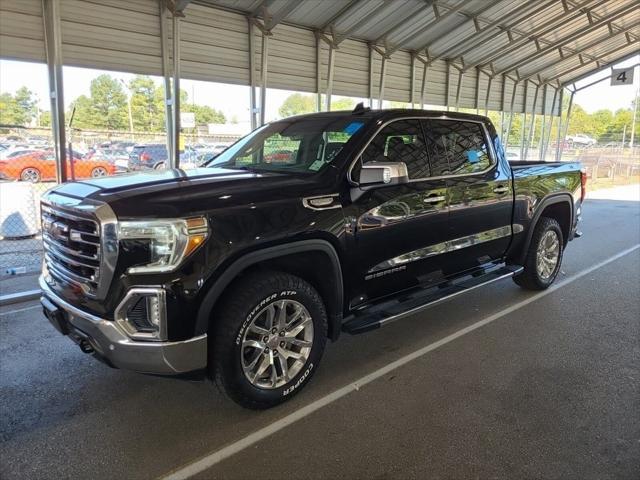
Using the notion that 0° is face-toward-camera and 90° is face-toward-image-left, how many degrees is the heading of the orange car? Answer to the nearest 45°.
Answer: approximately 270°

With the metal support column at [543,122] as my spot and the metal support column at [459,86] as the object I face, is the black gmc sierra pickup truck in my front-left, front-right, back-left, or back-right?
front-left

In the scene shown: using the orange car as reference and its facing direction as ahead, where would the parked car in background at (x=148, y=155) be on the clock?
The parked car in background is roughly at 12 o'clock from the orange car.

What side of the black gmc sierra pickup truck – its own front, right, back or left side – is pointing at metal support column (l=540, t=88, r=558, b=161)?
back

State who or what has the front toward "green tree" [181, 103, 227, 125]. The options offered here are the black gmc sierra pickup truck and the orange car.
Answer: the orange car

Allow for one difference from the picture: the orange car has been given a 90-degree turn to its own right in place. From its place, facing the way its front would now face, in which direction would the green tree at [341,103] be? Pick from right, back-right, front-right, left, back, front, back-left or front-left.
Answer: left

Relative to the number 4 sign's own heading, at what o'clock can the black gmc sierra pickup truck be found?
The black gmc sierra pickup truck is roughly at 12 o'clock from the number 4 sign.

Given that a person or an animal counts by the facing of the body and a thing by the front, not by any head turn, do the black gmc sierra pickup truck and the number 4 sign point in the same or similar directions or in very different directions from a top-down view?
same or similar directions

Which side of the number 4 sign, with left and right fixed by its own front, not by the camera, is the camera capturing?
front

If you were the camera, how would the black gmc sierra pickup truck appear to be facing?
facing the viewer and to the left of the viewer

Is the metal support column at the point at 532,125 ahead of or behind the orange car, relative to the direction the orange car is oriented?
ahead
